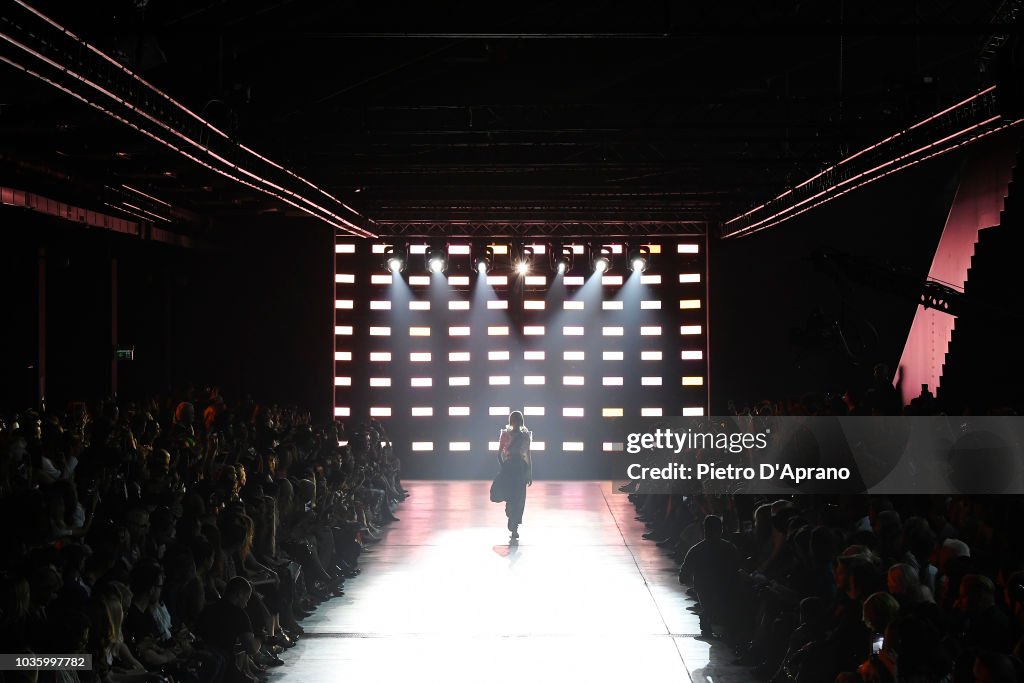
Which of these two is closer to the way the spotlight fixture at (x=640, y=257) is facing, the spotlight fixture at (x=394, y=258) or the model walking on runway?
the model walking on runway

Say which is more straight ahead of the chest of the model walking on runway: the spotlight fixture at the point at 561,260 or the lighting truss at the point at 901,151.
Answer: the lighting truss

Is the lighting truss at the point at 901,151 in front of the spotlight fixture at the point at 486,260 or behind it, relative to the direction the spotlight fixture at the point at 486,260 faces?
in front

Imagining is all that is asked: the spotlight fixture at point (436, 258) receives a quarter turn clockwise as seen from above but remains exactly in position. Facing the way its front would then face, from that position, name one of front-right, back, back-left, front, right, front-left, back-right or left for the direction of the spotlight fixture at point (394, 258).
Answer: front

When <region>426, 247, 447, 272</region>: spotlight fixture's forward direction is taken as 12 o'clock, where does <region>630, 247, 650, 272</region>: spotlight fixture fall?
<region>630, 247, 650, 272</region>: spotlight fixture is roughly at 9 o'clock from <region>426, 247, 447, 272</region>: spotlight fixture.

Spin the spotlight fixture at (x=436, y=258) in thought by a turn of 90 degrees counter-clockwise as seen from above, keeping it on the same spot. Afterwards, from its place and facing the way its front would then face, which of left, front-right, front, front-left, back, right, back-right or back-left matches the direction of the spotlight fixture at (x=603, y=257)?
front

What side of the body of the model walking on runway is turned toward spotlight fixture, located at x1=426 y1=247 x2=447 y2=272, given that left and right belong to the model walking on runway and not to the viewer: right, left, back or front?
back
